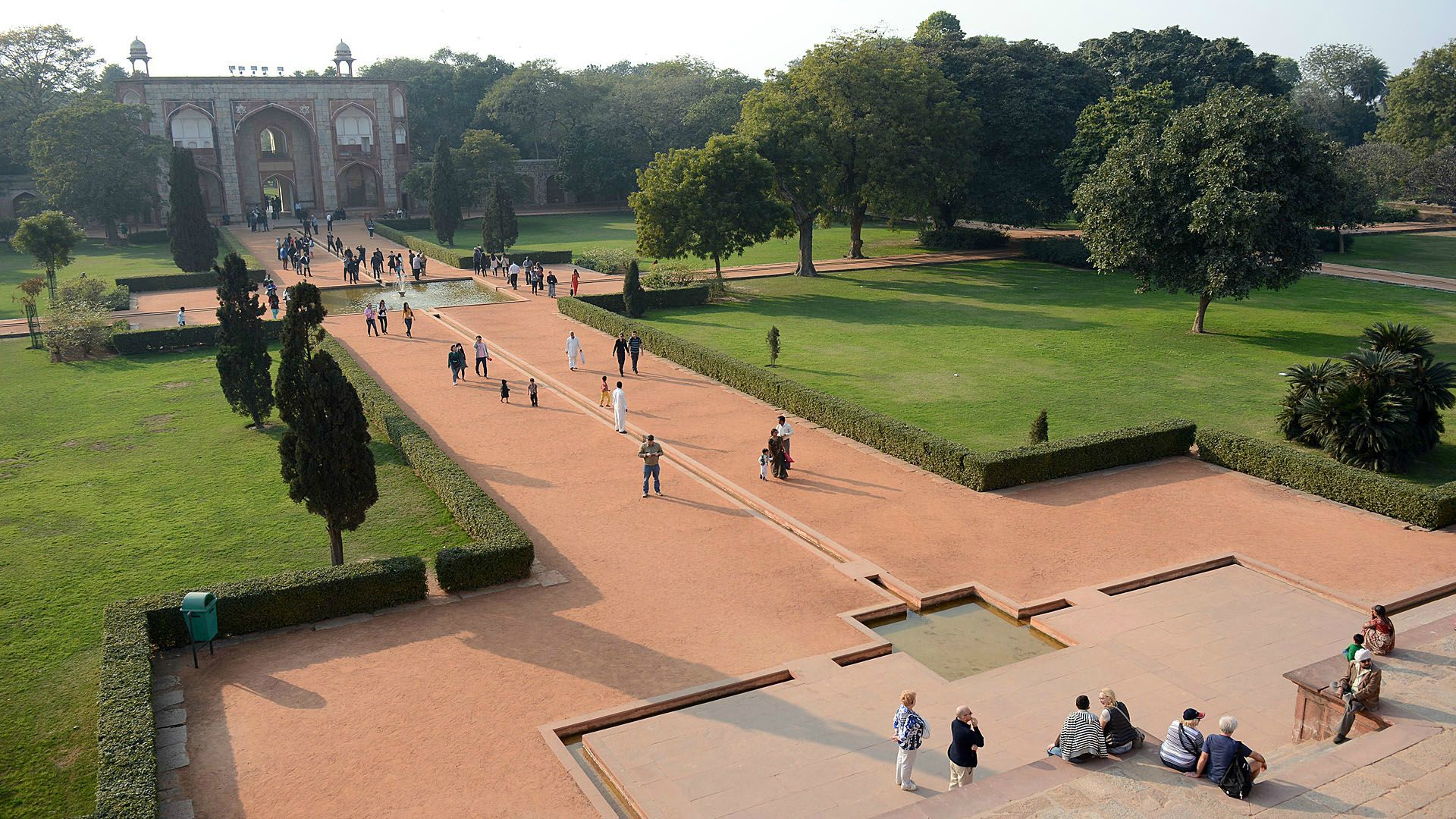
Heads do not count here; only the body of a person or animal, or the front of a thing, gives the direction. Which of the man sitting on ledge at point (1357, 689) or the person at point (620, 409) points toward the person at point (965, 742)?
the man sitting on ledge

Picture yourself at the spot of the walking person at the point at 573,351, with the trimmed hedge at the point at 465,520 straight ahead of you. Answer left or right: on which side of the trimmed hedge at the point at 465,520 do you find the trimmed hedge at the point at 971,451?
left

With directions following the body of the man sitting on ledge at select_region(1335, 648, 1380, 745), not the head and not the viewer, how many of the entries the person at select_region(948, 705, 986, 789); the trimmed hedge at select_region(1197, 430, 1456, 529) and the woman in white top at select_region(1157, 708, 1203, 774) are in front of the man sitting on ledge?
2

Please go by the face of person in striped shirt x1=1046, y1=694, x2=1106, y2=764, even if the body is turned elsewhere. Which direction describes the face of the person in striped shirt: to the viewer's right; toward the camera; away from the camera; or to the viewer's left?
away from the camera

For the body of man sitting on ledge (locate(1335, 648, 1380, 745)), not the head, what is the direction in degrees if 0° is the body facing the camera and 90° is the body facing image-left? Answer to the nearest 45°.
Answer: approximately 45°

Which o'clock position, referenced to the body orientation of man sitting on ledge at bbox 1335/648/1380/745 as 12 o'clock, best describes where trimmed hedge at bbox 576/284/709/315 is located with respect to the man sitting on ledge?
The trimmed hedge is roughly at 3 o'clock from the man sitting on ledge.
